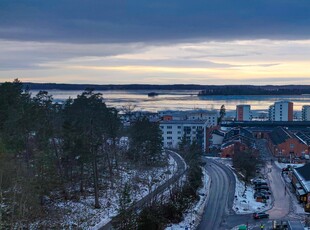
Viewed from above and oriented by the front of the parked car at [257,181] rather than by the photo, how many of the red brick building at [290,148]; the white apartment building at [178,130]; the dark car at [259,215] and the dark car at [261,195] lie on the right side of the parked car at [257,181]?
2

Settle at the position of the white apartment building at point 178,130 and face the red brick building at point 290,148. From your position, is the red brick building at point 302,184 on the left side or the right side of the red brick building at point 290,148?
right

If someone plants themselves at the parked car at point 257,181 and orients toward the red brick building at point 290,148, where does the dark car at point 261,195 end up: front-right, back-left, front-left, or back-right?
back-right
